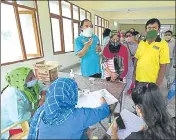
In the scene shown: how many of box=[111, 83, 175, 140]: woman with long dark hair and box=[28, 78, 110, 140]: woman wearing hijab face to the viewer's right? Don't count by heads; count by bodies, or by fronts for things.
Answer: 0

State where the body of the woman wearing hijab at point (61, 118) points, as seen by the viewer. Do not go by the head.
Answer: away from the camera

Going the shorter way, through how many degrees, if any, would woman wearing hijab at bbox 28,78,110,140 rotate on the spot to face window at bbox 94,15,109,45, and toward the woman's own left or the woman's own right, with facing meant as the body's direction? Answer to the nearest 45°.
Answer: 0° — they already face it

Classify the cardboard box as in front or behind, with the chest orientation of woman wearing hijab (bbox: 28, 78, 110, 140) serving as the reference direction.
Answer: in front

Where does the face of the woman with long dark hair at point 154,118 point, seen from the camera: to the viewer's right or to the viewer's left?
to the viewer's left

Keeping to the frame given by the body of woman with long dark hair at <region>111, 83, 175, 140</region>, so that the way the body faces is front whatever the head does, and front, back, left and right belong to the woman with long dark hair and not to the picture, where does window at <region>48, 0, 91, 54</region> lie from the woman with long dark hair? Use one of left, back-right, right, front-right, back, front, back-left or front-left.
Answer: front

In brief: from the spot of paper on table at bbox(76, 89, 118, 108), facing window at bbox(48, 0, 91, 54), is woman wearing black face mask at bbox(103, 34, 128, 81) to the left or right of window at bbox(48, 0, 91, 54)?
right

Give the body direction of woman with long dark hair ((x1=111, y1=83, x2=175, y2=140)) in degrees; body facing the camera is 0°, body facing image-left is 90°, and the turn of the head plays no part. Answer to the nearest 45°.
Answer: approximately 135°

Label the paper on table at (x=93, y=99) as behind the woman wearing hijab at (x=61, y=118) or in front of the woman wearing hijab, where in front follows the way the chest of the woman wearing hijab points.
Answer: in front

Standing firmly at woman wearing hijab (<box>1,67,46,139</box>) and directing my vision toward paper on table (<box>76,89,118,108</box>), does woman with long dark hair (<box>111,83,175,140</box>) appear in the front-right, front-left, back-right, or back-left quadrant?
front-right

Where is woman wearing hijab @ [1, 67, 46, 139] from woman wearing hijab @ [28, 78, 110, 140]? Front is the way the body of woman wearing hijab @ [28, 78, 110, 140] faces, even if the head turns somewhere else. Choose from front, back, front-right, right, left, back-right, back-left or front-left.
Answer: front-left

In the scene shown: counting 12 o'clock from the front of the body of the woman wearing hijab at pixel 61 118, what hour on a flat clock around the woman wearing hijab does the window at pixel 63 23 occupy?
The window is roughly at 12 o'clock from the woman wearing hijab.

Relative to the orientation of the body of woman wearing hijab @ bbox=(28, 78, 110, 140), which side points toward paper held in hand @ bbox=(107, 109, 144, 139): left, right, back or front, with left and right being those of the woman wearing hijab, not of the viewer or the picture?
right
